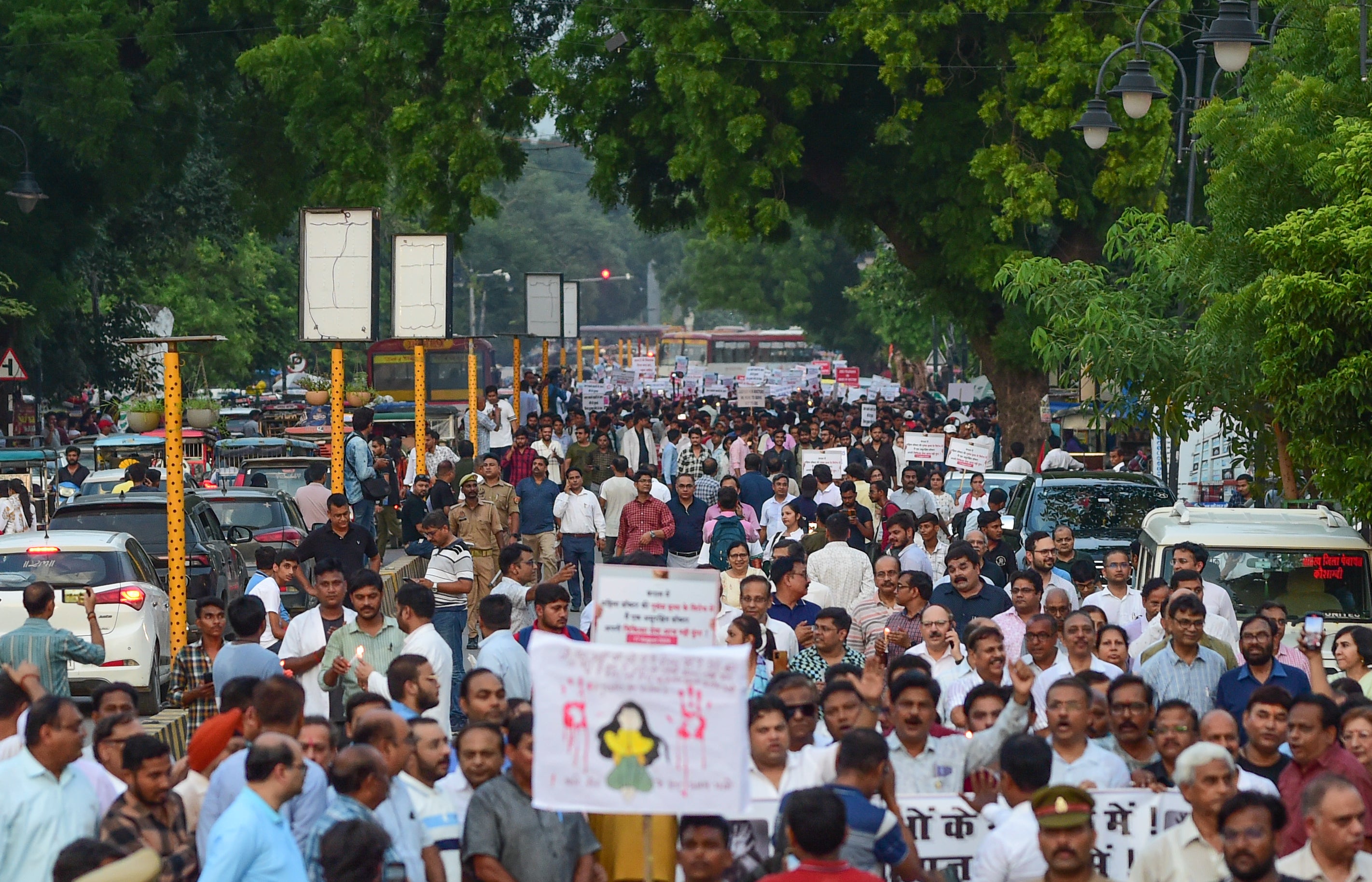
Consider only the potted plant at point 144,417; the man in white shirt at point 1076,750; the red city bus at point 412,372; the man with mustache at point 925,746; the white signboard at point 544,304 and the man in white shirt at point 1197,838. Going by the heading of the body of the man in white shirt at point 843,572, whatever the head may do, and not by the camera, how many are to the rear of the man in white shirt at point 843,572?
3

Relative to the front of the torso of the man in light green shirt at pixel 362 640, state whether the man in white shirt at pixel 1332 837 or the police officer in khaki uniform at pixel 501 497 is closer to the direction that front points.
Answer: the man in white shirt

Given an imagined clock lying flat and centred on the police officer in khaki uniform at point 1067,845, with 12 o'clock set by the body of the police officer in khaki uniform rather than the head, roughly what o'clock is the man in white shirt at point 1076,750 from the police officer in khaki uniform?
The man in white shirt is roughly at 6 o'clock from the police officer in khaki uniform.

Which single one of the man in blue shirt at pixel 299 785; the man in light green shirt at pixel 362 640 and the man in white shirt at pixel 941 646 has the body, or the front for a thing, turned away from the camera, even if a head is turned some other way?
the man in blue shirt

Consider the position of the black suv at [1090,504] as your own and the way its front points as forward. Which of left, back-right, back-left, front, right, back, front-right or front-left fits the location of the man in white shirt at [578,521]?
right

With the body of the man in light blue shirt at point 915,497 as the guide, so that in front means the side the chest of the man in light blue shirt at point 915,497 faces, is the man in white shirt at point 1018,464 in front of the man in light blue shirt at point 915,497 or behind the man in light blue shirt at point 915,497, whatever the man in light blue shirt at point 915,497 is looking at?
behind

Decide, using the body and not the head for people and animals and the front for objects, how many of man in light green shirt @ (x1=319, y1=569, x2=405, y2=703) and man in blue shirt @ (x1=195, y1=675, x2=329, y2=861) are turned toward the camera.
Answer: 1

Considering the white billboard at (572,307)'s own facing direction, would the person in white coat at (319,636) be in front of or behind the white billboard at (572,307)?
in front

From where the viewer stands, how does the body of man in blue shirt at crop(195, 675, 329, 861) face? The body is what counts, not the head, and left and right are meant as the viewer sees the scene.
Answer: facing away from the viewer
